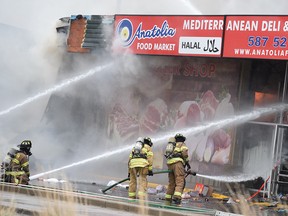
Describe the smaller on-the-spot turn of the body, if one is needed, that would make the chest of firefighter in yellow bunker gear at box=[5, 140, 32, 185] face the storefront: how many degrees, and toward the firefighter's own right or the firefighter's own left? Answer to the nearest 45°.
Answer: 0° — they already face it

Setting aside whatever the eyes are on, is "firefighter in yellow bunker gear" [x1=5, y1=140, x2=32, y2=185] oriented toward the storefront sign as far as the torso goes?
yes

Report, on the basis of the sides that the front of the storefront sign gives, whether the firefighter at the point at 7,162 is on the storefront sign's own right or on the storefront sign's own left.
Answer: on the storefront sign's own right

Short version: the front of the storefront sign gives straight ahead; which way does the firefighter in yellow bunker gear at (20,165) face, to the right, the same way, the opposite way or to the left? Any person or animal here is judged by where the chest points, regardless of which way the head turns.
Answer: to the left

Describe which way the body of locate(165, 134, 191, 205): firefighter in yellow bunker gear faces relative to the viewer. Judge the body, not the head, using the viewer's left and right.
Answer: facing away from the viewer and to the right of the viewer

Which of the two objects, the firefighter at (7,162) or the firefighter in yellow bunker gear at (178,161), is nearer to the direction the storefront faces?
the firefighter in yellow bunker gear

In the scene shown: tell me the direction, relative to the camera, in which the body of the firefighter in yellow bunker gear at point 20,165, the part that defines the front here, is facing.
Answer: to the viewer's right

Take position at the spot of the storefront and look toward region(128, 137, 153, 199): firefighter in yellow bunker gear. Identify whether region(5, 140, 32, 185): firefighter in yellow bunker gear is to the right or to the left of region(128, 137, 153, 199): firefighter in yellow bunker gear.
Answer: right
